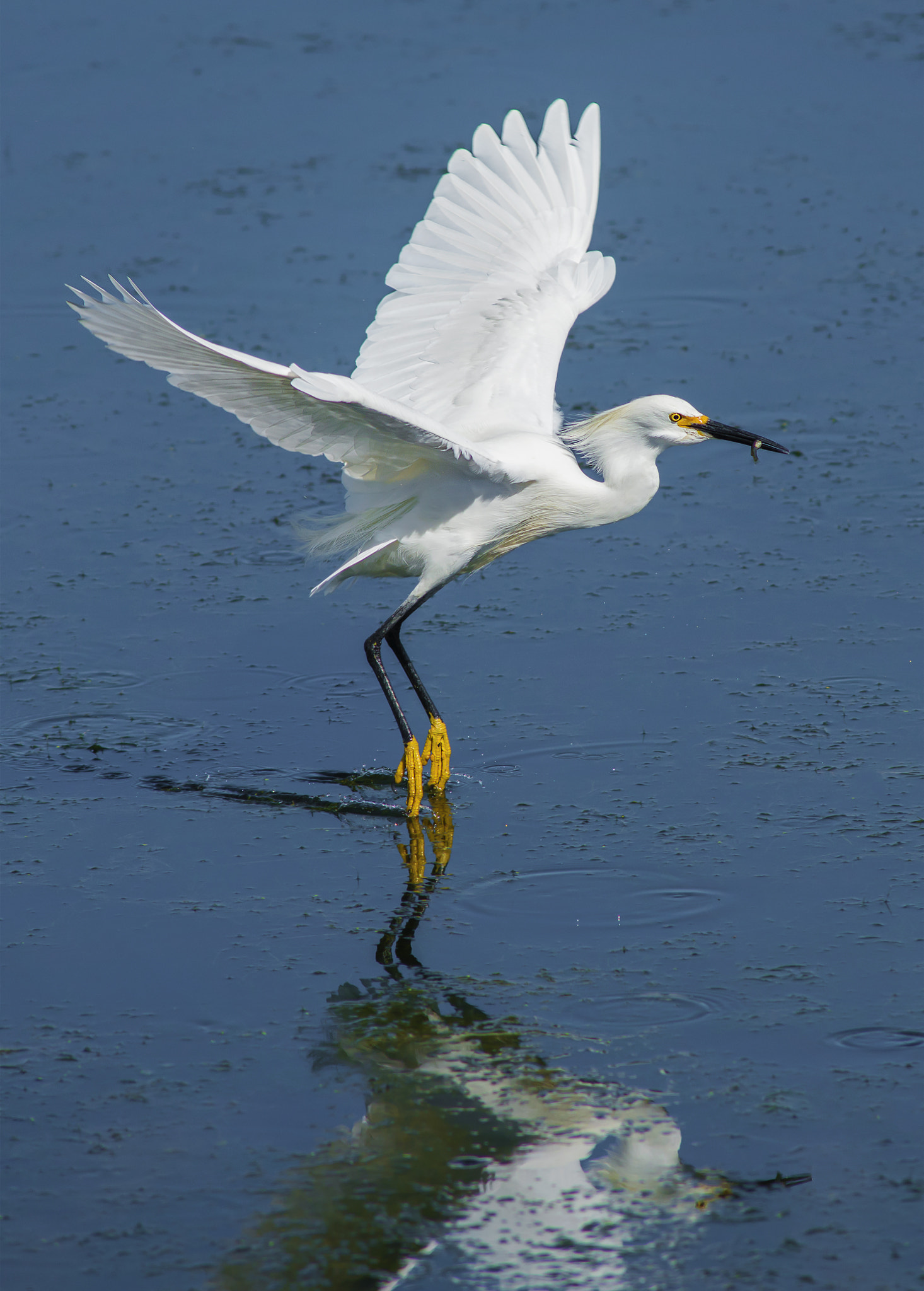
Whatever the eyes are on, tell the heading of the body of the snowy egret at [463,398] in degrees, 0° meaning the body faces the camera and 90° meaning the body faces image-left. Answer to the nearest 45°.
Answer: approximately 270°
